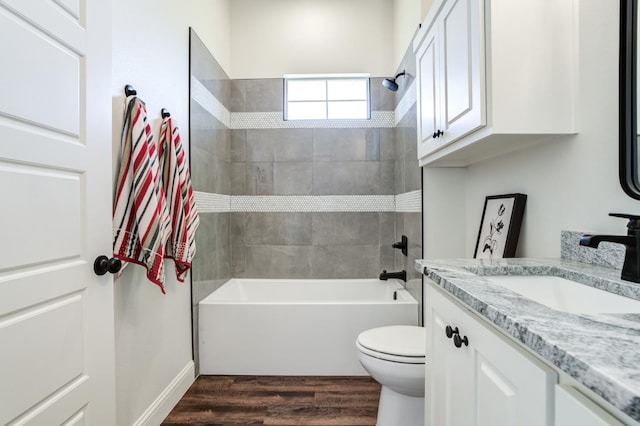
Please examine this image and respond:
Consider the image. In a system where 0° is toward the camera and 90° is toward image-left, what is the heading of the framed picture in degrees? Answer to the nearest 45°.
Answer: approximately 45°

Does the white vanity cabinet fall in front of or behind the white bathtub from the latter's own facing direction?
in front

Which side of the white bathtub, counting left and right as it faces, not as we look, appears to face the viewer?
front

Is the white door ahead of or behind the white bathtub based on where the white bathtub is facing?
ahead

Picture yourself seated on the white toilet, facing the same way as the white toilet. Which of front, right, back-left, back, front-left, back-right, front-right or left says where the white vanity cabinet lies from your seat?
left

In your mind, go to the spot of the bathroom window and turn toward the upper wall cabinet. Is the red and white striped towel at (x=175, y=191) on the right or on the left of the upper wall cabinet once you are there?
right

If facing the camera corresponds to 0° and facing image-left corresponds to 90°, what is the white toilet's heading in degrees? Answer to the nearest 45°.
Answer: approximately 90°
